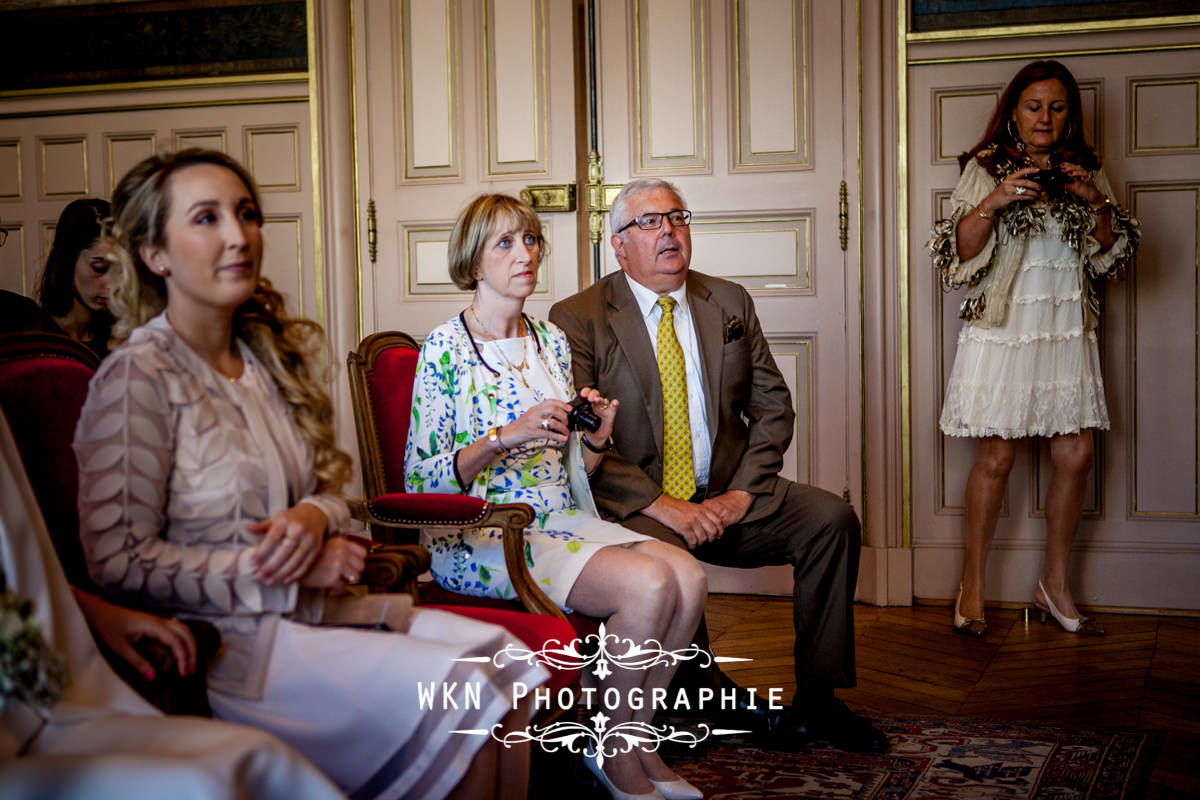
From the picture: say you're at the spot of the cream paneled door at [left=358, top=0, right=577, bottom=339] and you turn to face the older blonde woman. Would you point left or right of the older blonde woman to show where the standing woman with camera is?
left

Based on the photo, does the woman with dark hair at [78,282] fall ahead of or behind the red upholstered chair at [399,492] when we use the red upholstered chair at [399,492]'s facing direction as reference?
behind

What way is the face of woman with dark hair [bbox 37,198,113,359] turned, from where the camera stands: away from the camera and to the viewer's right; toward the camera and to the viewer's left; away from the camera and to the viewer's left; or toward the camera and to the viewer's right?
toward the camera and to the viewer's right

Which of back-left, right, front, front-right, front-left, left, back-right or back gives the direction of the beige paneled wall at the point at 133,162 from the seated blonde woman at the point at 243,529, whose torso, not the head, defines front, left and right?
back-left

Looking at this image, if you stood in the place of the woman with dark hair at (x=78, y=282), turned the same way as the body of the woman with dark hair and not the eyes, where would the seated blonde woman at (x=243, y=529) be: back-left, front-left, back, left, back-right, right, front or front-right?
front-right

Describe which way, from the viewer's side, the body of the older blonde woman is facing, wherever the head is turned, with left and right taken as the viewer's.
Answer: facing the viewer and to the right of the viewer

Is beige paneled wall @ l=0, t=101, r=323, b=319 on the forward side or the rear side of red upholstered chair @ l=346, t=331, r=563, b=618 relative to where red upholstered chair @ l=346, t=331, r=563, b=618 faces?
on the rear side

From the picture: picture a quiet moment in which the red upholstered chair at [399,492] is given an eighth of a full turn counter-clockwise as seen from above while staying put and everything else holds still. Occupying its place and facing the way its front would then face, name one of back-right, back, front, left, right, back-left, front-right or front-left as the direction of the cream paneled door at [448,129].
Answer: left

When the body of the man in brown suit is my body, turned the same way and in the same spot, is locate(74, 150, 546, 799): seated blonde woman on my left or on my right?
on my right

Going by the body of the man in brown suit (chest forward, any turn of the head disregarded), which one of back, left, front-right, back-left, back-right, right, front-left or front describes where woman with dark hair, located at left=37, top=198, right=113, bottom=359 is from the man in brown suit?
back-right

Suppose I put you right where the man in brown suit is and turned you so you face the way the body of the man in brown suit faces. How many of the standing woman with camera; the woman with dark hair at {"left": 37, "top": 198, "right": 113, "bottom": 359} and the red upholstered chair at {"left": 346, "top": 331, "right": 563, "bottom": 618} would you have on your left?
1
